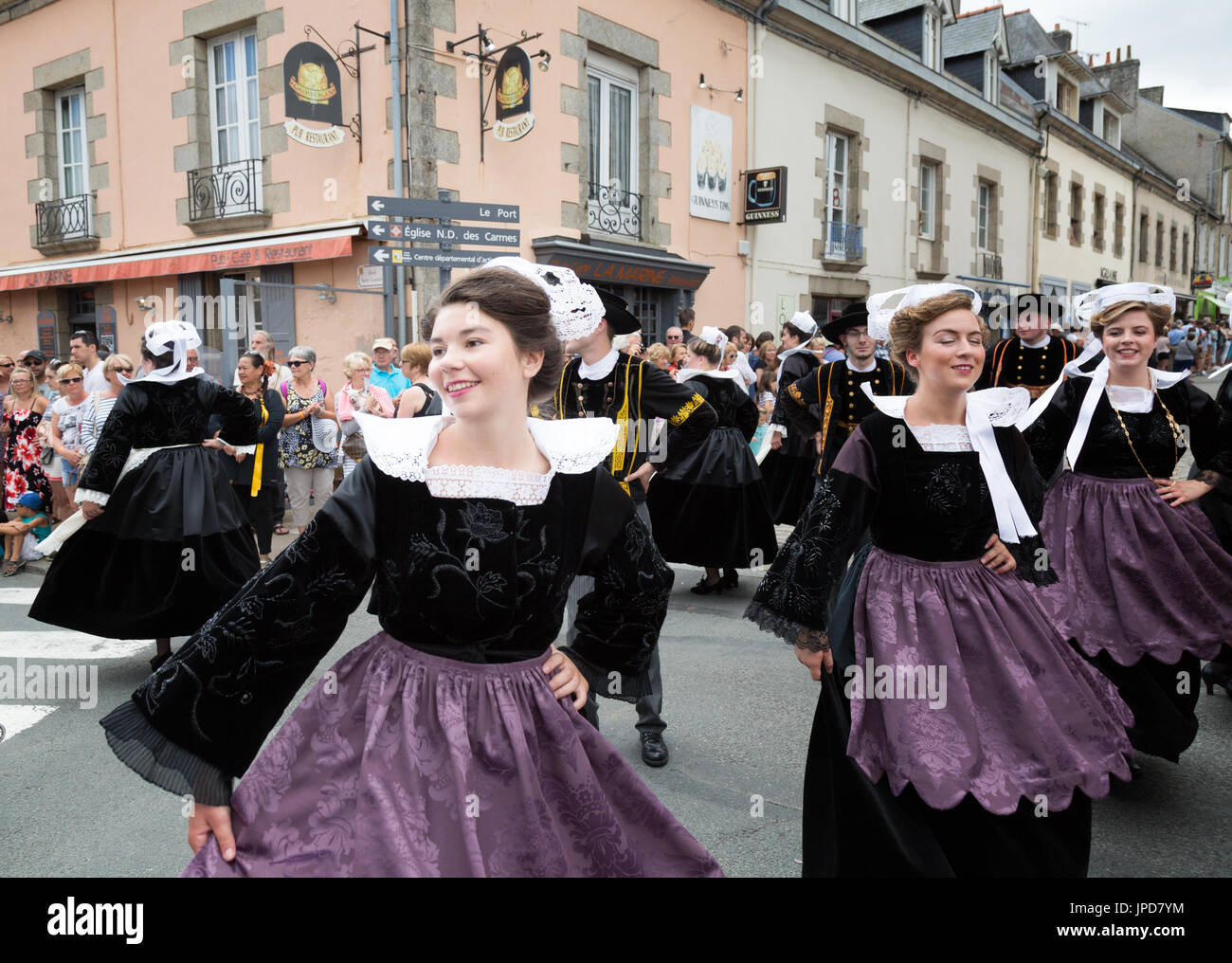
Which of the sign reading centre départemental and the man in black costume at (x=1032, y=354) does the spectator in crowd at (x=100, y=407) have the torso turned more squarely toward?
the man in black costume

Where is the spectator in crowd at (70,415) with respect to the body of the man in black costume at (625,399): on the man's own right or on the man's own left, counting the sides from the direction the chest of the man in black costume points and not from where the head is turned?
on the man's own right

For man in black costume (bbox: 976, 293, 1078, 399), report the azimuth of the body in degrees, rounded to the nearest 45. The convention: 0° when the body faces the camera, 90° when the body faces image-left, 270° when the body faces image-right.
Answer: approximately 0°

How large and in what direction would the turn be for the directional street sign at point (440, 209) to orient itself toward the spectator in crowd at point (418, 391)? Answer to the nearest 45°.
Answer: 0° — it already faces them

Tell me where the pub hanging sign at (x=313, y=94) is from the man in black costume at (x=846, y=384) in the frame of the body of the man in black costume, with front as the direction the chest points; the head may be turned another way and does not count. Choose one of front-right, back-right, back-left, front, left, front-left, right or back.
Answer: back-right

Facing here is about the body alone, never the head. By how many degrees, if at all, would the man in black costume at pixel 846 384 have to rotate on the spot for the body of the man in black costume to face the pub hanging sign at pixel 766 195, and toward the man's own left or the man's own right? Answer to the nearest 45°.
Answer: approximately 180°

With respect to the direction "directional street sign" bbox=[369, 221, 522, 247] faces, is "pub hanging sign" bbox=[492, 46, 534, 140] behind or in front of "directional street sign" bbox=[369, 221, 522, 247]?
behind
